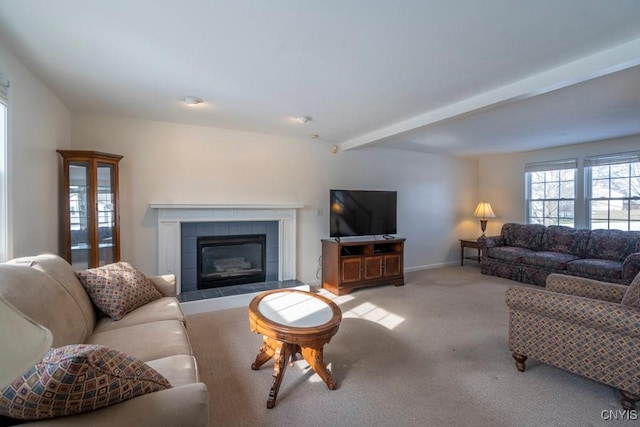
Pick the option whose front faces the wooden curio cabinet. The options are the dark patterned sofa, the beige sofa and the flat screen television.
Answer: the dark patterned sofa

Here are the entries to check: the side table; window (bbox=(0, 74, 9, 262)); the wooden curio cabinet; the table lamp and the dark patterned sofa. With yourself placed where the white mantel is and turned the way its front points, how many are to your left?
3

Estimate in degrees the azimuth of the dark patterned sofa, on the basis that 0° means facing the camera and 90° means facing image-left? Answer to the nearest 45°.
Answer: approximately 45°

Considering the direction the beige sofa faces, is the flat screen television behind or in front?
in front

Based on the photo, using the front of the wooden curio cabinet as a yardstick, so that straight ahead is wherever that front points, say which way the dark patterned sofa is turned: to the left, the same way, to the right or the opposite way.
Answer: the opposite way

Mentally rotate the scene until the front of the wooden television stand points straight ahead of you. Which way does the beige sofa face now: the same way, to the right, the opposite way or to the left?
to the left

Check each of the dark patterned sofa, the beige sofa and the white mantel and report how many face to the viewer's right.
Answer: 1

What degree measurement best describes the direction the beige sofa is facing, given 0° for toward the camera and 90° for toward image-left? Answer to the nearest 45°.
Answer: approximately 270°

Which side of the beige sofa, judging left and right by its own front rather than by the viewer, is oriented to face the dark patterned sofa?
front

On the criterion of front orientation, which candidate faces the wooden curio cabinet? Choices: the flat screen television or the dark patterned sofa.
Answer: the dark patterned sofa

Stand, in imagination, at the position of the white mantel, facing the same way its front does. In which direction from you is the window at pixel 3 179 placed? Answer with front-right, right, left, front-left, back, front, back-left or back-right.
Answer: front-right

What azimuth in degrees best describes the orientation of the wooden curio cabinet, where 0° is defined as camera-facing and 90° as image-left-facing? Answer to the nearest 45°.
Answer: approximately 315°

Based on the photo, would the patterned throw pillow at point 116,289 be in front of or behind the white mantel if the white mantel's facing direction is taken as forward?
in front

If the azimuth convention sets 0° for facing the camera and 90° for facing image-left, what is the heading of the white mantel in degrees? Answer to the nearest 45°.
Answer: approximately 0°

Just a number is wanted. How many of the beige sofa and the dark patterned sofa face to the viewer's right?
1
